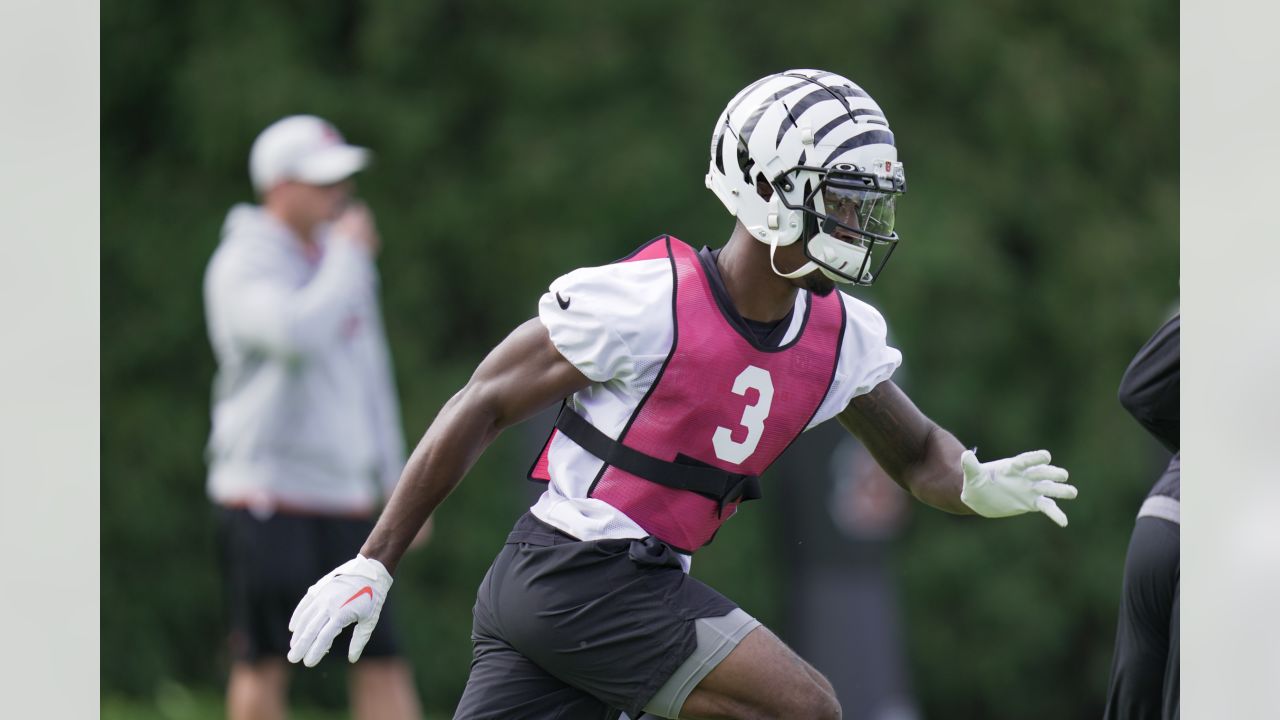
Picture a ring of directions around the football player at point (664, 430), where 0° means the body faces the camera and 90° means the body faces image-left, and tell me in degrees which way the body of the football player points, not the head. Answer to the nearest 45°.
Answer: approximately 315°

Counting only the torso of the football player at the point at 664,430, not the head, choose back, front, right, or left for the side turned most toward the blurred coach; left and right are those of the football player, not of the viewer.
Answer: back

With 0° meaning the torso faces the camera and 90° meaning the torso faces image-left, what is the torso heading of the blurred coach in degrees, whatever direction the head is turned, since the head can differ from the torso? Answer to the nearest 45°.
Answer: approximately 315°

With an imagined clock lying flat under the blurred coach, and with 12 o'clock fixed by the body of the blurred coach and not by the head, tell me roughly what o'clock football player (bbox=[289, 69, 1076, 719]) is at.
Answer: The football player is roughly at 1 o'clock from the blurred coach.
